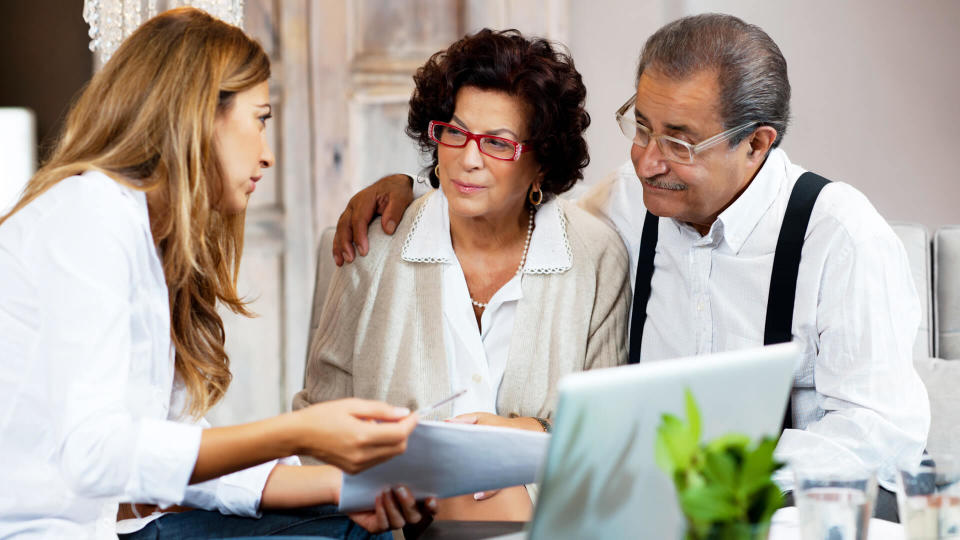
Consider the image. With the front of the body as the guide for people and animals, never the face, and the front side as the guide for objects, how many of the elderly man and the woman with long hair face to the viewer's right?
1

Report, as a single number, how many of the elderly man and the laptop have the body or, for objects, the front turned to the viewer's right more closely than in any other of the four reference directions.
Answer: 0

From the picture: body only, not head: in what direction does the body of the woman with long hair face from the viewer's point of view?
to the viewer's right

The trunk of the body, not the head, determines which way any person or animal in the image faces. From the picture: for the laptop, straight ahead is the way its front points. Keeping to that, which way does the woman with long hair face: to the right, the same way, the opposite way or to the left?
to the right

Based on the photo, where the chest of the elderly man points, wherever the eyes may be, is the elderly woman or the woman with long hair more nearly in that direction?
the woman with long hair

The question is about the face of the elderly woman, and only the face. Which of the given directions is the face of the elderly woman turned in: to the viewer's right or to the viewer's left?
to the viewer's left

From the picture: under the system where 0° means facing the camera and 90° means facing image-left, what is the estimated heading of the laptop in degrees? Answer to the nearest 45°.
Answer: approximately 135°

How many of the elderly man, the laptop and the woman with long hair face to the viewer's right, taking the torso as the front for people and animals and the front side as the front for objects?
1

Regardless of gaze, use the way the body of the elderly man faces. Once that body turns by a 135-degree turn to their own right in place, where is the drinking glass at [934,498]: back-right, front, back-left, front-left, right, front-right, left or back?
back

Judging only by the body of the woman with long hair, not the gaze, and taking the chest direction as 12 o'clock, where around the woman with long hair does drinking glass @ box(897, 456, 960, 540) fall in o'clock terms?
The drinking glass is roughly at 1 o'clock from the woman with long hair.

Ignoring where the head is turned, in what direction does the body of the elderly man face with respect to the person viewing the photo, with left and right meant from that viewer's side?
facing the viewer and to the left of the viewer

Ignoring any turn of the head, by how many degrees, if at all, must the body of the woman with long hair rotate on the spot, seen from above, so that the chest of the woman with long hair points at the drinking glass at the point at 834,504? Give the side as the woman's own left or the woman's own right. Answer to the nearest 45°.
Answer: approximately 45° to the woman's own right

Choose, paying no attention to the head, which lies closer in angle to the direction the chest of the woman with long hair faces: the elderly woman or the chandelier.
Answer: the elderly woman
